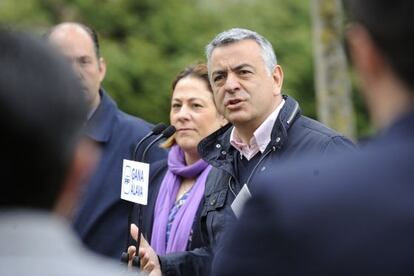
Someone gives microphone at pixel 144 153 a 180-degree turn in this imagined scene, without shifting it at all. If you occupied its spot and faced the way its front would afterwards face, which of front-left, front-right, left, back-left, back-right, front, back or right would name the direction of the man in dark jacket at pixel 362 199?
left

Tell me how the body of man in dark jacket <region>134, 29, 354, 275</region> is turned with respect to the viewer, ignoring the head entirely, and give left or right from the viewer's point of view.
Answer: facing the viewer and to the left of the viewer

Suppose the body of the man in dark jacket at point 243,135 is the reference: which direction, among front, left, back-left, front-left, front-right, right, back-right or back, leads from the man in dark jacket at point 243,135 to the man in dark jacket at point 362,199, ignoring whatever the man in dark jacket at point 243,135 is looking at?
front-left

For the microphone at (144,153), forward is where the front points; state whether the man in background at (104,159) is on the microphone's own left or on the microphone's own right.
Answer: on the microphone's own left

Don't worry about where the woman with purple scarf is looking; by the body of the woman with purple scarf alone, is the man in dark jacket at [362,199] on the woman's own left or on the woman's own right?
on the woman's own left

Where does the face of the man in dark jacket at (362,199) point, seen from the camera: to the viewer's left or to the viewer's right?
to the viewer's left

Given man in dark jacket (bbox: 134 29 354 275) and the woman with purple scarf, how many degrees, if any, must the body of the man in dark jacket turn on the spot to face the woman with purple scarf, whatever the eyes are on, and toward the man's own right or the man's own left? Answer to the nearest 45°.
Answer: approximately 90° to the man's own right

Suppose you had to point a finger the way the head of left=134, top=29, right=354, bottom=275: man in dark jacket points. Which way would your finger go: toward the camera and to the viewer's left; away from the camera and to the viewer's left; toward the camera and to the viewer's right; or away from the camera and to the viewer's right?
toward the camera and to the viewer's left
